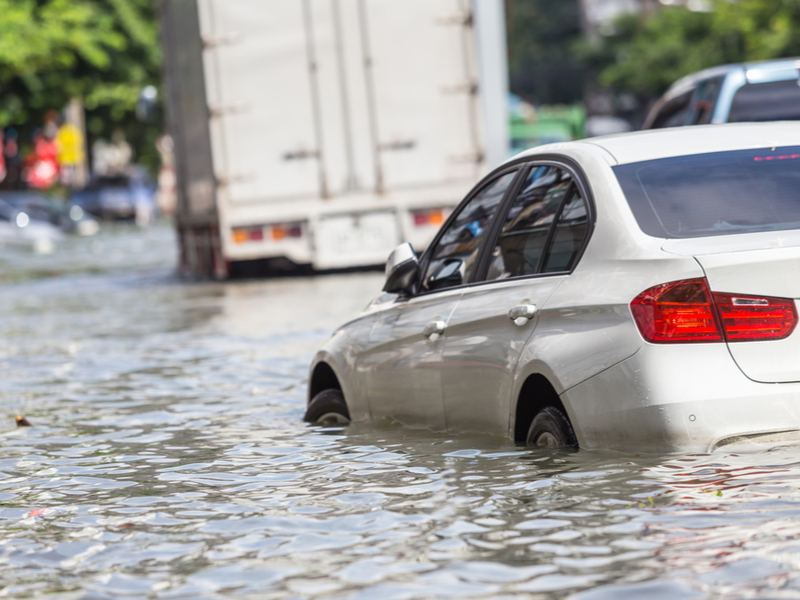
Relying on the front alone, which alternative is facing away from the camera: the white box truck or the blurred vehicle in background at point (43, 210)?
the white box truck

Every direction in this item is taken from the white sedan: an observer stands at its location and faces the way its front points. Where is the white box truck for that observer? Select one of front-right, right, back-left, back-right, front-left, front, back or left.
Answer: front-right

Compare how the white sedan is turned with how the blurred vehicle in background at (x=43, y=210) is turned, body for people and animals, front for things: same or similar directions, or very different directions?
very different directions

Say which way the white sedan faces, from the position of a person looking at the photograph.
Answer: facing away from the viewer and to the left of the viewer

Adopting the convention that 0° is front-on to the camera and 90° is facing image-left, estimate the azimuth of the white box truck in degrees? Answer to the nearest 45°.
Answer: approximately 180°

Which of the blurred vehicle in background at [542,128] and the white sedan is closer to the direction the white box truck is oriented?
the blurred vehicle in background

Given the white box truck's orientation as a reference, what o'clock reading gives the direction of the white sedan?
The white sedan is roughly at 6 o'clock from the white box truck.

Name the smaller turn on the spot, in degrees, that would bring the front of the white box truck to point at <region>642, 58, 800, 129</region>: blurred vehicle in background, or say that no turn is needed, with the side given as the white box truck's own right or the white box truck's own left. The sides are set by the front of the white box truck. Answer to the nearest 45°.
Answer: approximately 135° to the white box truck's own right
